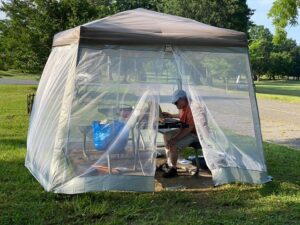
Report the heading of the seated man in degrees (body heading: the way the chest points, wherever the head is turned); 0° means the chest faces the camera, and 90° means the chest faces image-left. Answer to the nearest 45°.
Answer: approximately 90°

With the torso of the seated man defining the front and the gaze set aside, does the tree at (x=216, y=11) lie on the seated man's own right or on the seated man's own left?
on the seated man's own right

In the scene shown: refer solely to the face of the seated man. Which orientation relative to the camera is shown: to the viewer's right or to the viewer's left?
to the viewer's left
